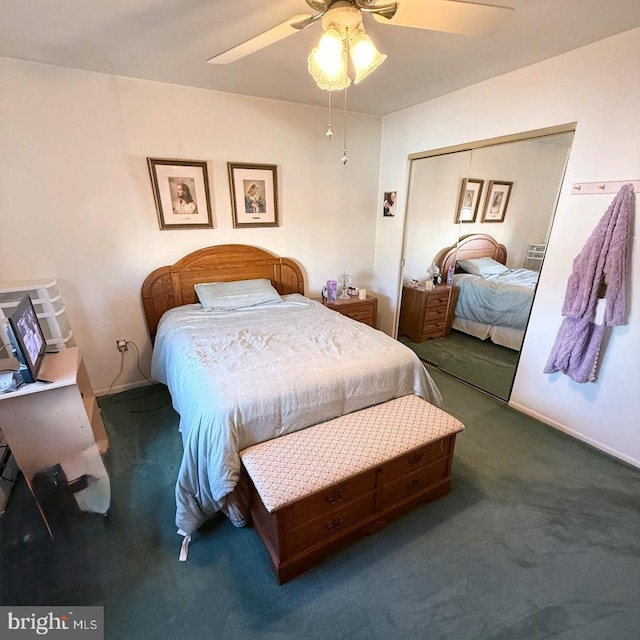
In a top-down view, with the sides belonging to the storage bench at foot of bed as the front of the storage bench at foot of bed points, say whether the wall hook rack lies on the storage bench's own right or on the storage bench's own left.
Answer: on the storage bench's own left

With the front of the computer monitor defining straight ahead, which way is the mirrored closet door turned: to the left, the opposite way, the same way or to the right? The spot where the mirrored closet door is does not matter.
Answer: the opposite way

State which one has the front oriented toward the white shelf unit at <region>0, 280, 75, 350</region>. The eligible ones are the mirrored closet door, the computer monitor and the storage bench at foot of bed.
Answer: the mirrored closet door

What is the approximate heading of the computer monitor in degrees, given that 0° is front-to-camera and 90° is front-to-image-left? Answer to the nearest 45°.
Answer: approximately 315°

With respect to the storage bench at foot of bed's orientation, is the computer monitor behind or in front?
behind

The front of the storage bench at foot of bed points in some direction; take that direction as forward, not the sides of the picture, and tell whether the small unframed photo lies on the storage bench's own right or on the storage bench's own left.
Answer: on the storage bench's own left

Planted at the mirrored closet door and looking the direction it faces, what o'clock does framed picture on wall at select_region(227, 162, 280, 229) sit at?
The framed picture on wall is roughly at 1 o'clock from the mirrored closet door.

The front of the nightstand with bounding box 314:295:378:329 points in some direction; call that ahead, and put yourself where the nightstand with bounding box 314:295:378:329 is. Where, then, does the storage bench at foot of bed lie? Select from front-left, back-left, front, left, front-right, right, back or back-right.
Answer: front-right

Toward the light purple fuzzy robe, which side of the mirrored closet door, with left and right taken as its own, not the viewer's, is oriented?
left

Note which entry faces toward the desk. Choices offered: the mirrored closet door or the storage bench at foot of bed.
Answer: the mirrored closet door

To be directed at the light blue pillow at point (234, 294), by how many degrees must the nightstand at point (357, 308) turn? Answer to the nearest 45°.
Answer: approximately 90° to its right

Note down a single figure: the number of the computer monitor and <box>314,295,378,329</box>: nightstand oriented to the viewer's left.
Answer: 0

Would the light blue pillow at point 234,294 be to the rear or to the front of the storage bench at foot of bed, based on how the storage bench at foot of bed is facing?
to the rear

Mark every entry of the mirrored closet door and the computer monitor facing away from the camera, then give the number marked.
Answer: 0

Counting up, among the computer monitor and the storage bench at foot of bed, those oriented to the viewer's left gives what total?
0
